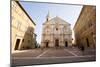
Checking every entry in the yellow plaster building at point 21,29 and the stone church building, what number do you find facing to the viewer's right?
1

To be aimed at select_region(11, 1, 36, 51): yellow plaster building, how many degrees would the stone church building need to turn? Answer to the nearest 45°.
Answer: approximately 45° to its right

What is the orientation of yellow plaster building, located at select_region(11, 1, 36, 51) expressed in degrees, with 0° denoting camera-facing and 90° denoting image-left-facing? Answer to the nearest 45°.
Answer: approximately 270°

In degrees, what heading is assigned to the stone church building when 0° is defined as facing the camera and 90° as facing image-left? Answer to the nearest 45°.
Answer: approximately 0°

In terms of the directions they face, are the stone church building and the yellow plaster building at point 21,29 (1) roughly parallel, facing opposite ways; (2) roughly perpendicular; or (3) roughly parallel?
roughly perpendicular

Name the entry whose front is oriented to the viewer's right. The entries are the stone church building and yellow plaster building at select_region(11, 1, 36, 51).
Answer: the yellow plaster building
